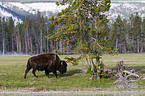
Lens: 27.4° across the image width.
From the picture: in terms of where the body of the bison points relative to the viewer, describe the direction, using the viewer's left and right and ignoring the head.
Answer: facing to the right of the viewer

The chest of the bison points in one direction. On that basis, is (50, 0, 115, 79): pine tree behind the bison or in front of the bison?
in front
